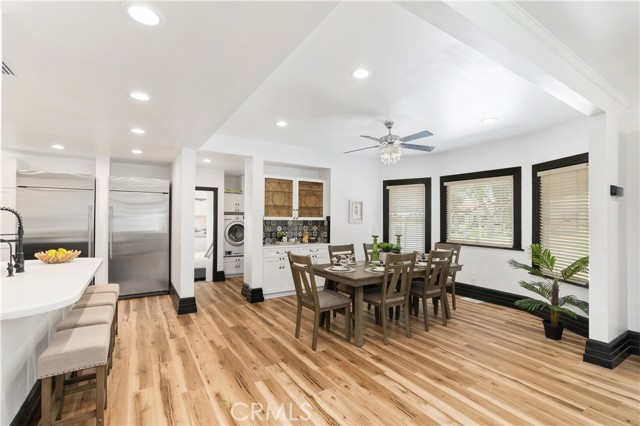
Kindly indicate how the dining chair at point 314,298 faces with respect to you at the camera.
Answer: facing away from the viewer and to the right of the viewer

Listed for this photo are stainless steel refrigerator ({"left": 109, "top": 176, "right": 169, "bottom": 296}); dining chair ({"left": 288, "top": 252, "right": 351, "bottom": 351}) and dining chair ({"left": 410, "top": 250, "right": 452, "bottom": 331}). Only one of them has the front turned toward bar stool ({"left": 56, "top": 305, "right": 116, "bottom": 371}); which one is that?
the stainless steel refrigerator

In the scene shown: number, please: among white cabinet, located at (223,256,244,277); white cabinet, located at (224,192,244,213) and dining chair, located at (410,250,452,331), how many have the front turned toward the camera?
2

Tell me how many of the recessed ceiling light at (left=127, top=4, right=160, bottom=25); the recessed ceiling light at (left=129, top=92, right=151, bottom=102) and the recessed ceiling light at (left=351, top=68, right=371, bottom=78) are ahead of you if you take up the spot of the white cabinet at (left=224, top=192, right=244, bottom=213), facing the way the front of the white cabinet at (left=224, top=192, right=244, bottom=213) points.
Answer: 3

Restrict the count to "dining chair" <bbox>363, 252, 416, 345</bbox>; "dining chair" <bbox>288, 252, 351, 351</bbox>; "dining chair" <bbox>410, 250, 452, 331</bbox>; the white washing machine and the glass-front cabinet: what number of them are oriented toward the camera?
2

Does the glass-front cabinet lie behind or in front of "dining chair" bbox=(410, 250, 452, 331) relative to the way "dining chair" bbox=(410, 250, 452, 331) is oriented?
in front

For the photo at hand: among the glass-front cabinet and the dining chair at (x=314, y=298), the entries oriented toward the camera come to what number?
1

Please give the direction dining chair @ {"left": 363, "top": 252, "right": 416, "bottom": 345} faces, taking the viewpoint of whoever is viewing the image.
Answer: facing away from the viewer and to the left of the viewer

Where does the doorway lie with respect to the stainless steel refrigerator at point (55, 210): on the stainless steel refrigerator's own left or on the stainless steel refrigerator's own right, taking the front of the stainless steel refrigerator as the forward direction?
on the stainless steel refrigerator's own left

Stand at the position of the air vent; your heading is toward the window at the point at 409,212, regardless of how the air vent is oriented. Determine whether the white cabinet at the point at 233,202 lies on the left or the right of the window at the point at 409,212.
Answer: left

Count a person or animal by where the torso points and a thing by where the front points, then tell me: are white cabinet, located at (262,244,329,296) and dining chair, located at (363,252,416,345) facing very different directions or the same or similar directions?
very different directions

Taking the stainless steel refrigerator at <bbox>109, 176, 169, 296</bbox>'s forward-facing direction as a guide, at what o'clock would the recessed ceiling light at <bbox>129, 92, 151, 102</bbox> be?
The recessed ceiling light is roughly at 12 o'clock from the stainless steel refrigerator.
